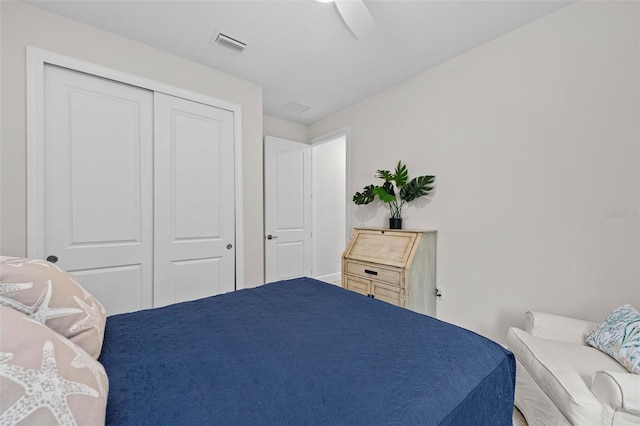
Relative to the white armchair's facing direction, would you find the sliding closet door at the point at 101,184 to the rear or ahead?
ahead

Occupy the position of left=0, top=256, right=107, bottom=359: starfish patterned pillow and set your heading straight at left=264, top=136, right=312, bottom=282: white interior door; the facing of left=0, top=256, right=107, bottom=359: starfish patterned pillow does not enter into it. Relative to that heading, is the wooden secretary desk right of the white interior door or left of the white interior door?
right

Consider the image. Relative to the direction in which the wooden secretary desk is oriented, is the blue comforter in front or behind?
in front

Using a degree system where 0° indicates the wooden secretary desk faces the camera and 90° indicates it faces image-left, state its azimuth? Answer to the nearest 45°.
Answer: approximately 45°

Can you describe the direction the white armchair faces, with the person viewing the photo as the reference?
facing the viewer and to the left of the viewer

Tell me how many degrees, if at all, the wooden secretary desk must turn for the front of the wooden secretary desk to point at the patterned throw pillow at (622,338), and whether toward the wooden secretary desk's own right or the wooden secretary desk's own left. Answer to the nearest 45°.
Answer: approximately 90° to the wooden secretary desk's own left

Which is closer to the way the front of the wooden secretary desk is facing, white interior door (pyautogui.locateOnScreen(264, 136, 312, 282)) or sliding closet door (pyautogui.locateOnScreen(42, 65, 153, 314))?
the sliding closet door

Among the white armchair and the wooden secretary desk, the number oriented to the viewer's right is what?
0

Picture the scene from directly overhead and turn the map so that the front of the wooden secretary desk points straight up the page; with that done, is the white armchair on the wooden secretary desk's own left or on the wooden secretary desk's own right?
on the wooden secretary desk's own left

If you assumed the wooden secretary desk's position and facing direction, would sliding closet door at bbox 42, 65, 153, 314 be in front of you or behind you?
in front
